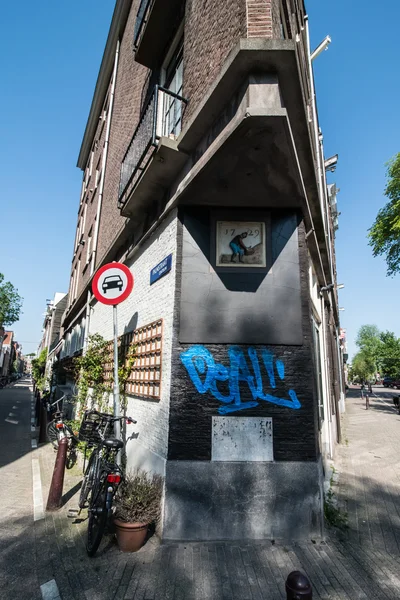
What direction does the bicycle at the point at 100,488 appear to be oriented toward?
away from the camera

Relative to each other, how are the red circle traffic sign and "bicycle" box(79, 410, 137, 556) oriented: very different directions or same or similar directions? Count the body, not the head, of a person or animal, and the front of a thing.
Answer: very different directions

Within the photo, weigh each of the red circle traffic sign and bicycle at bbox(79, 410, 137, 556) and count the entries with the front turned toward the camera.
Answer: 1

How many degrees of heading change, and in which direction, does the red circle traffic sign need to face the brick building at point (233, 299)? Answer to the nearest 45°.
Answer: approximately 135° to its left

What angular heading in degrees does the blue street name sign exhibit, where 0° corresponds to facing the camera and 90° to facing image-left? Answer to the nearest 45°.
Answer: approximately 45°

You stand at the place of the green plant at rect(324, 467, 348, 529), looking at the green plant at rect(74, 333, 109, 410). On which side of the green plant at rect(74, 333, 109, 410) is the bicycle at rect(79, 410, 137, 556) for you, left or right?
left

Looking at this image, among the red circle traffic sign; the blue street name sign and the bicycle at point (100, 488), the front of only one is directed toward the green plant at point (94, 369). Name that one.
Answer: the bicycle
